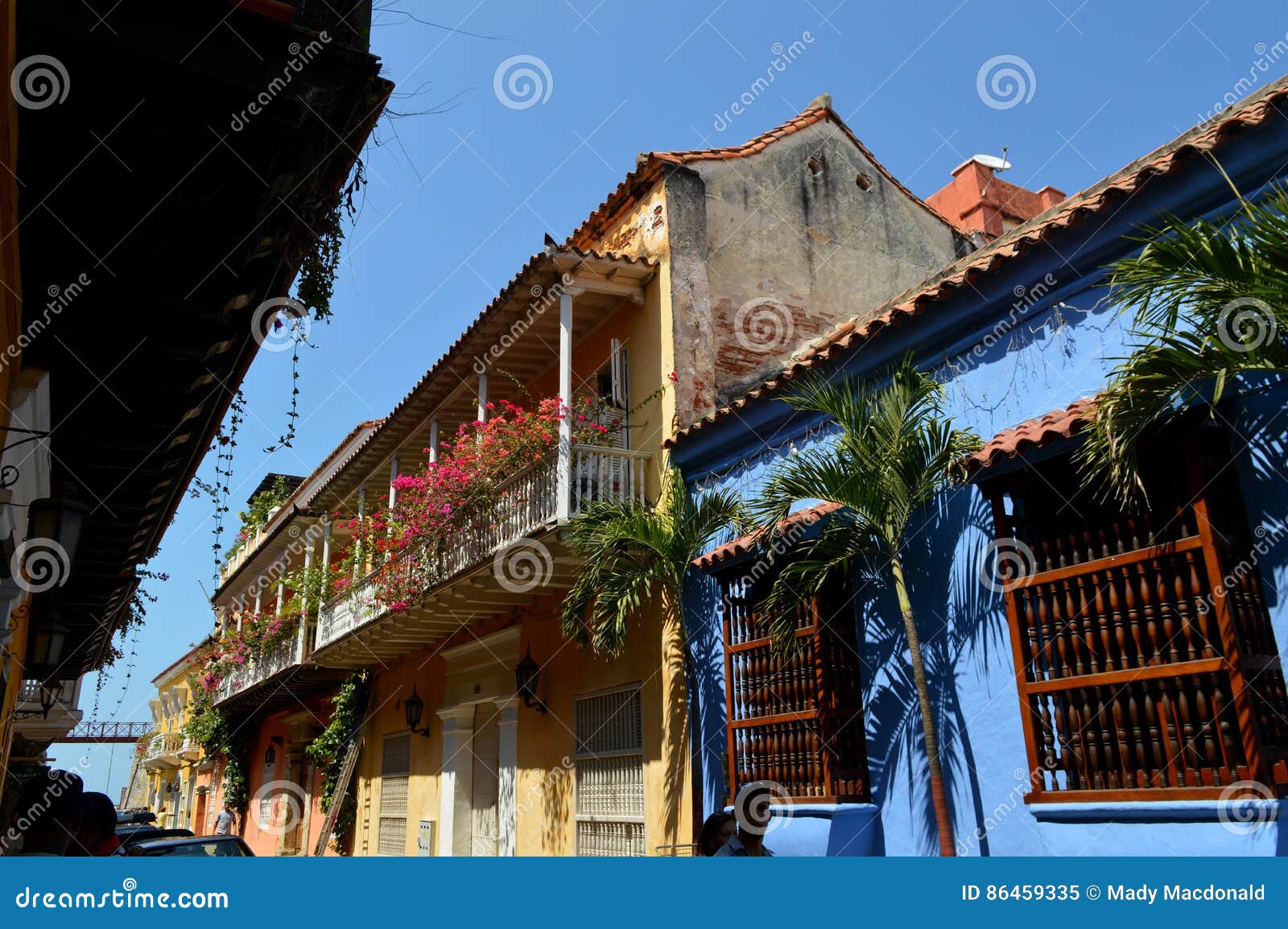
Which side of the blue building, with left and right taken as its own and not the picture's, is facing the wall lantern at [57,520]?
front

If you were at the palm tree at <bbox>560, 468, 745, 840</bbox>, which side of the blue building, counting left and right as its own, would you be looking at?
right

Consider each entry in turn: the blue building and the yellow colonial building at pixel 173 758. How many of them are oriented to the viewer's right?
0

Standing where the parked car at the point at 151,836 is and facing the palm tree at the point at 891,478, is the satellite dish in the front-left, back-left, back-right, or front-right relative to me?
front-left

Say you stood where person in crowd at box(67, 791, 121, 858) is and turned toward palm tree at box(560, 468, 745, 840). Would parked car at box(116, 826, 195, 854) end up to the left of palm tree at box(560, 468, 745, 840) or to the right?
left

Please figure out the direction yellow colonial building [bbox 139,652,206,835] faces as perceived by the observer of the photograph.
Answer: facing the viewer and to the left of the viewer

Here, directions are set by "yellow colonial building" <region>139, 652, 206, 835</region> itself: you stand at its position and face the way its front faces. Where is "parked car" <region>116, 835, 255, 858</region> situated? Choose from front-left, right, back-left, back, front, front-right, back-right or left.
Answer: front-left

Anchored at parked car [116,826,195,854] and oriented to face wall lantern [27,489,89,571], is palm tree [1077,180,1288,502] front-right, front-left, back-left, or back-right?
front-left

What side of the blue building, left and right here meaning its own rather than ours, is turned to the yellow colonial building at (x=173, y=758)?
right

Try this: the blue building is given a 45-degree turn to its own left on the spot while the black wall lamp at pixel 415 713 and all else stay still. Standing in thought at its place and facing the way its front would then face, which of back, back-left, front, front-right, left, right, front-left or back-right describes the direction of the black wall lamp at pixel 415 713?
back-right
